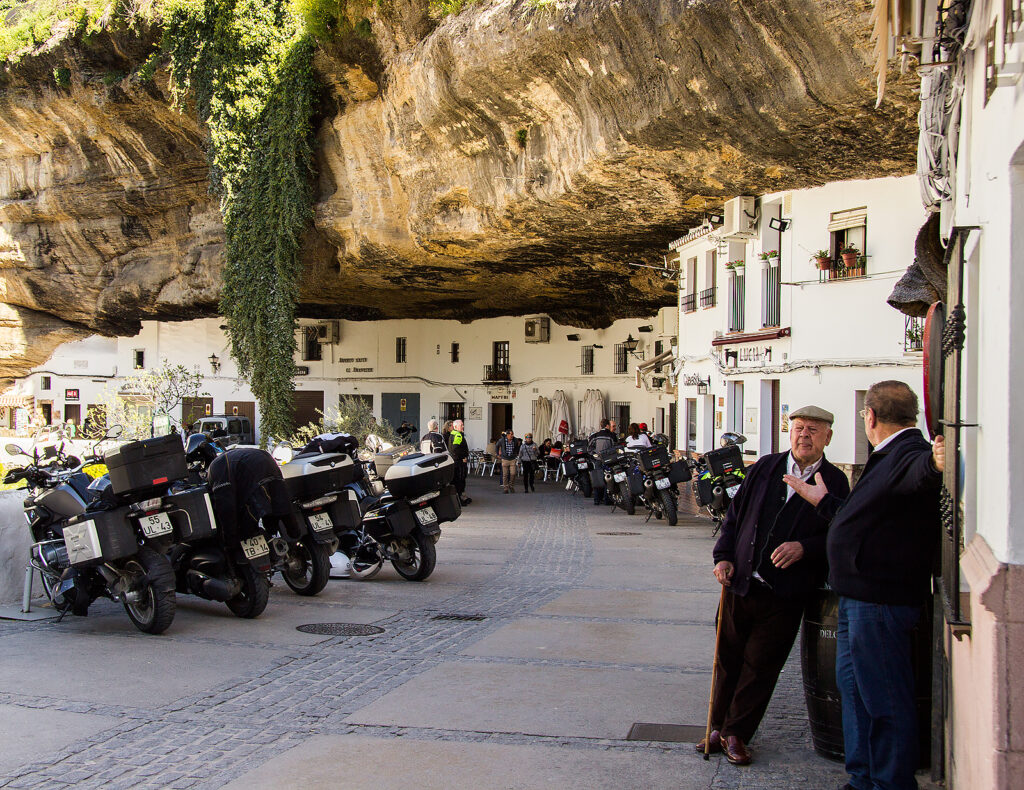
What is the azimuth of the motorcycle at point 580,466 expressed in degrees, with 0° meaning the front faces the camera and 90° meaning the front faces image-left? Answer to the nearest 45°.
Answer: approximately 135°

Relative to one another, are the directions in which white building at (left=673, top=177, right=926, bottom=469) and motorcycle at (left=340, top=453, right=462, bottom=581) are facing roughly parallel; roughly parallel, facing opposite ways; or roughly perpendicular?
roughly perpendicular

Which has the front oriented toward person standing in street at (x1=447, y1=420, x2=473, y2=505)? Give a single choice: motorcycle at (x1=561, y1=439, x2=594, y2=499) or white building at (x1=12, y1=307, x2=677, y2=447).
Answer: the white building

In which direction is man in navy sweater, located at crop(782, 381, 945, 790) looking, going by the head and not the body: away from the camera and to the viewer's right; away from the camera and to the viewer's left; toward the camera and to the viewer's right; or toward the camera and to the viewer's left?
away from the camera and to the viewer's left

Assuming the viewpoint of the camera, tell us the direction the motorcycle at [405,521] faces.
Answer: facing away from the viewer and to the left of the viewer

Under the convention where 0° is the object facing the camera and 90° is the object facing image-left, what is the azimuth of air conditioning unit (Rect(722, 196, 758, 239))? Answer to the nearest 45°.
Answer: approximately 45°

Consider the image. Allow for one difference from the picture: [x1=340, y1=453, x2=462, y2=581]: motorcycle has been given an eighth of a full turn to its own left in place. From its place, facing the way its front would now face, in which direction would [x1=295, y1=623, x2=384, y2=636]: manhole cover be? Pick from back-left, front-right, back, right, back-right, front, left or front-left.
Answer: left

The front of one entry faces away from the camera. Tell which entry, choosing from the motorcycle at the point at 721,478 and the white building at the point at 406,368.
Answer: the motorcycle

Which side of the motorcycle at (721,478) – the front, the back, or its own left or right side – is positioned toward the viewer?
back
